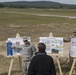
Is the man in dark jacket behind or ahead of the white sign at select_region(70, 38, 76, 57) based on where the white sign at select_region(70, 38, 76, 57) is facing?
ahead

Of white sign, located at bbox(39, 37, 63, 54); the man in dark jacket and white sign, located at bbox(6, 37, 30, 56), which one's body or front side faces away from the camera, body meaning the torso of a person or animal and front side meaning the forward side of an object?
the man in dark jacket

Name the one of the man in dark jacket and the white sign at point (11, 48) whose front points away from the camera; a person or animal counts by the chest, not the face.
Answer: the man in dark jacket

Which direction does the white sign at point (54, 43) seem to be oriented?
toward the camera

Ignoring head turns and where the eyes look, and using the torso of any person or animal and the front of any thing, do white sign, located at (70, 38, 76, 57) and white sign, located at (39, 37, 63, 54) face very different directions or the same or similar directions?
same or similar directions

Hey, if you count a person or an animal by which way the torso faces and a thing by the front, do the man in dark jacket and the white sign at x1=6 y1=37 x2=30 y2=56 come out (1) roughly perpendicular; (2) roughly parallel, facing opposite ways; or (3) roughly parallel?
roughly parallel, facing opposite ways

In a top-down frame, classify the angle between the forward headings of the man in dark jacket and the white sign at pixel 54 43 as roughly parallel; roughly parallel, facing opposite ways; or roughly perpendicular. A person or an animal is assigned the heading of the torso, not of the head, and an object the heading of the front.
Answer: roughly parallel, facing opposite ways

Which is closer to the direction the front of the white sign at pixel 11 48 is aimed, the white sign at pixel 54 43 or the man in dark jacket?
the man in dark jacket

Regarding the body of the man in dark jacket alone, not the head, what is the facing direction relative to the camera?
away from the camera

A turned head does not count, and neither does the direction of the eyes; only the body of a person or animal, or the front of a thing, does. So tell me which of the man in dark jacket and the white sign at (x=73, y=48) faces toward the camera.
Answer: the white sign

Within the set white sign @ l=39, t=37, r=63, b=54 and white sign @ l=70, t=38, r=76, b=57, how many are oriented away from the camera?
0

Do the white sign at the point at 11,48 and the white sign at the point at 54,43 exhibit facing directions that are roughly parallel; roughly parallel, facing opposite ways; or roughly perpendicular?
roughly parallel

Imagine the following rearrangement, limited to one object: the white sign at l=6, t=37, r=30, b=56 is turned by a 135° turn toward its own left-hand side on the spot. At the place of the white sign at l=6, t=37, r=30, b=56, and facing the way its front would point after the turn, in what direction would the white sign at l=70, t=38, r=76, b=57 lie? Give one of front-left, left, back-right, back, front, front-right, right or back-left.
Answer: front-right

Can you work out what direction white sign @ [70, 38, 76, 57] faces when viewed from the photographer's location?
facing the viewer

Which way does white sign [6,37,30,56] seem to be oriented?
toward the camera

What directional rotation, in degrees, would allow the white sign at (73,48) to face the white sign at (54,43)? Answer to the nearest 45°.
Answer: approximately 90° to its right

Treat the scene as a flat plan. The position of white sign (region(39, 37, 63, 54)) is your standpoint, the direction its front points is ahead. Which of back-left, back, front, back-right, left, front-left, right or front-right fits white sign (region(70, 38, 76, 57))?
left
